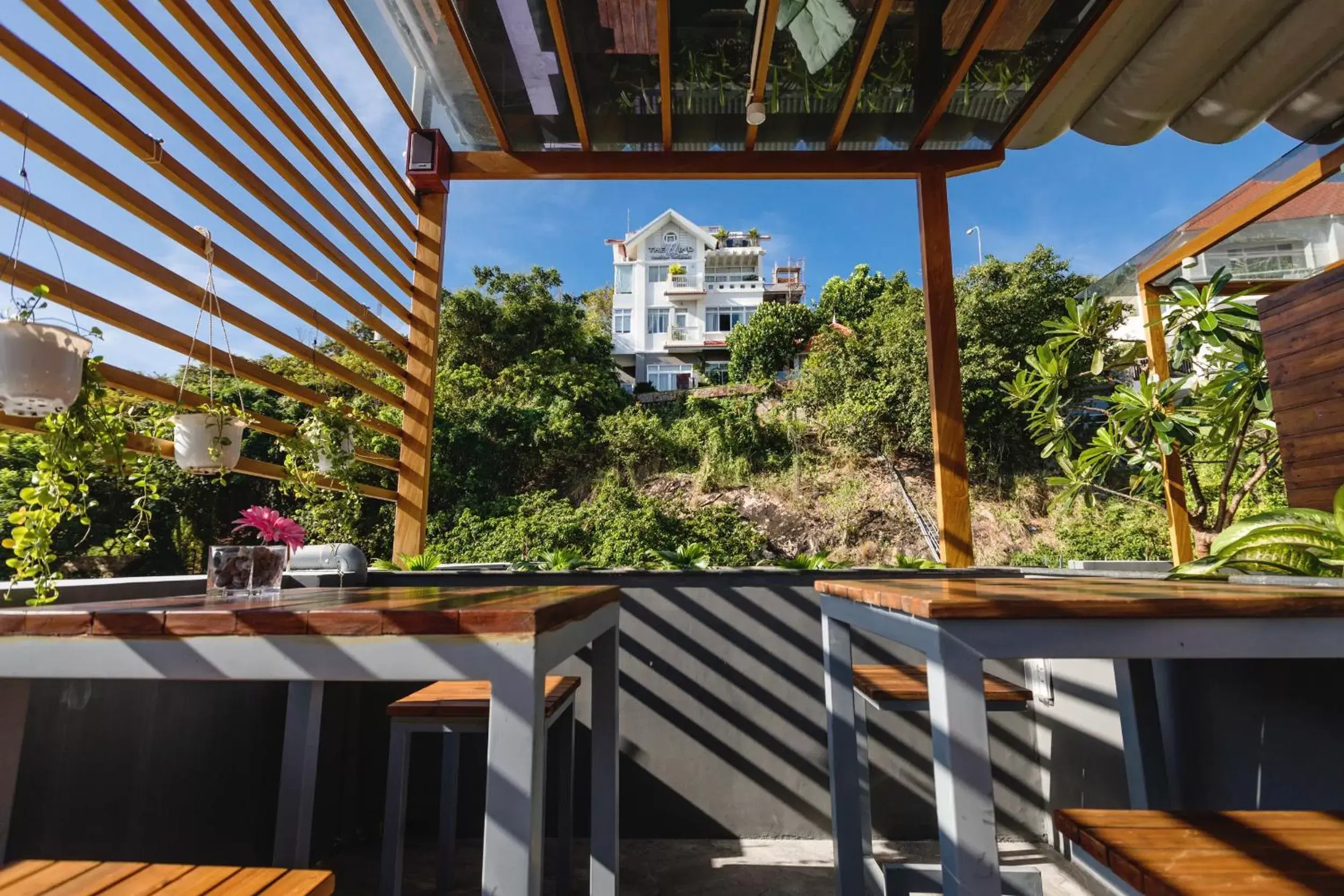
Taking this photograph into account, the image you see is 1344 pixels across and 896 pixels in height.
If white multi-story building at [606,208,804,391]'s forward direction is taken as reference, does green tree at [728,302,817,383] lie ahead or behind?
ahead

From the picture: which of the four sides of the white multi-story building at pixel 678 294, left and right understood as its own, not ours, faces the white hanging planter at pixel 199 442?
front

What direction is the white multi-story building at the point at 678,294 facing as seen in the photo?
toward the camera

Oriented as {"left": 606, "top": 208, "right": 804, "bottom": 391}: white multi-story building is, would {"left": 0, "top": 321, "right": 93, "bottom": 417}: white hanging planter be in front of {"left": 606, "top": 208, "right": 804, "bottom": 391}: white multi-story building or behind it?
in front

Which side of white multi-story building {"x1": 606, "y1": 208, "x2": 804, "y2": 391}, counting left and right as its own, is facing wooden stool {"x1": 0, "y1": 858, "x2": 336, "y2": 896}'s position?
front

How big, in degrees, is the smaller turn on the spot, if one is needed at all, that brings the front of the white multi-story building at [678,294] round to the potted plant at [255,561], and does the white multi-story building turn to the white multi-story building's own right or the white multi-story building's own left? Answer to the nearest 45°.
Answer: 0° — it already faces it

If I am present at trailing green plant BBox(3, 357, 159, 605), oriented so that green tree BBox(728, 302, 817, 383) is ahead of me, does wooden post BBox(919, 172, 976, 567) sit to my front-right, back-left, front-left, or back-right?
front-right

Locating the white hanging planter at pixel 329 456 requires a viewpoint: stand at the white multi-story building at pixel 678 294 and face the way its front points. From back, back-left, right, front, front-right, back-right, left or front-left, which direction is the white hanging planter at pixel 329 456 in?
front

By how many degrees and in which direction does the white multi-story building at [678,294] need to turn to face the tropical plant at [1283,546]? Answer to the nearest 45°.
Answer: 0° — it already faces it

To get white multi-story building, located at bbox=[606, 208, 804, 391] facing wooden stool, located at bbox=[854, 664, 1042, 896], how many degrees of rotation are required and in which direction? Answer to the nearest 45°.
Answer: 0° — it already faces it

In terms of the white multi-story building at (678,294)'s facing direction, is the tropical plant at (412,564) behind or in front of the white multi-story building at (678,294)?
in front

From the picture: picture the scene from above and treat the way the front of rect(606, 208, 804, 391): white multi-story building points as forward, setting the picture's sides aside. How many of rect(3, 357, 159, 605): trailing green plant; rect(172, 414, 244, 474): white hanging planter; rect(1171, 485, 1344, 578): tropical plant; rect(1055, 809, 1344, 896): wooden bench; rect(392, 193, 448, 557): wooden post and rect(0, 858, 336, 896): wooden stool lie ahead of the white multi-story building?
6

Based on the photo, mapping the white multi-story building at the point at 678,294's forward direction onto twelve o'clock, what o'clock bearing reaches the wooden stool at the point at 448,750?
The wooden stool is roughly at 12 o'clock from the white multi-story building.

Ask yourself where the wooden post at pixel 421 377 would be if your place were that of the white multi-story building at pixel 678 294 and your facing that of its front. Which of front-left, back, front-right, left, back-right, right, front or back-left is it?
front

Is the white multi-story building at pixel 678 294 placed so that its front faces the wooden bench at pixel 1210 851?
yes
